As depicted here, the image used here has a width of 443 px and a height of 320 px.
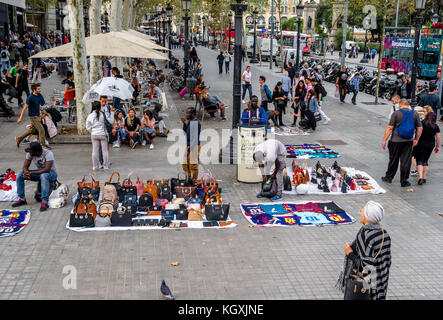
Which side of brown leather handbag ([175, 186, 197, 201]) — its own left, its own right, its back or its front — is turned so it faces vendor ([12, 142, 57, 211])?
right

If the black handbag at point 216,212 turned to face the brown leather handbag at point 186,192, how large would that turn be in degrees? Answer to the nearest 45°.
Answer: approximately 135° to its right

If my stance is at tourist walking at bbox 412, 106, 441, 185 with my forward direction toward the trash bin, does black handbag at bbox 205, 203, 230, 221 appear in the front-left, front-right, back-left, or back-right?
front-left

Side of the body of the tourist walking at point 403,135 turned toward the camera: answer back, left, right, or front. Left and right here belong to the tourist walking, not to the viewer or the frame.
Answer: back

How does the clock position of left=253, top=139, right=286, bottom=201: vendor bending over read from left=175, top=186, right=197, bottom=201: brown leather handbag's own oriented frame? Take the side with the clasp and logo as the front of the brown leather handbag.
The vendor bending over is roughly at 9 o'clock from the brown leather handbag.

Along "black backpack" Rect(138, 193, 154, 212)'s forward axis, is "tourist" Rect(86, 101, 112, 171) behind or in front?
behind

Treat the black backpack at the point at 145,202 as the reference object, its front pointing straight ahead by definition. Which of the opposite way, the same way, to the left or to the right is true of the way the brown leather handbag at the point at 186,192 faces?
the same way

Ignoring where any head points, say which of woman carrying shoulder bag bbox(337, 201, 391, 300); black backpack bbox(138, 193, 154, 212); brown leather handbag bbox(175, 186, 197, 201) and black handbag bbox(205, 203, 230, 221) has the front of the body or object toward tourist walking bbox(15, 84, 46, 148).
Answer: the woman carrying shoulder bag

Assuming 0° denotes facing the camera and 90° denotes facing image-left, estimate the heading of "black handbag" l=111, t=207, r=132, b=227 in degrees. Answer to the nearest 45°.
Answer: approximately 0°

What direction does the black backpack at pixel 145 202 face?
toward the camera

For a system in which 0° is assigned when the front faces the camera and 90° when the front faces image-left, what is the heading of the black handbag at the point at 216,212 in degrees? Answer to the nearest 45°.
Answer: approximately 0°

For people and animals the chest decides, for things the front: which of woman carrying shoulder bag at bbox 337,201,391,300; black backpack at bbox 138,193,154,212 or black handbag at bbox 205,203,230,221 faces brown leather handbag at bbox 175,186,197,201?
the woman carrying shoulder bag
